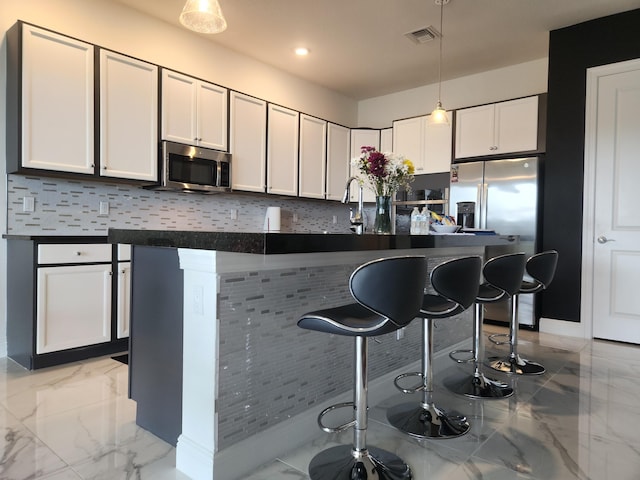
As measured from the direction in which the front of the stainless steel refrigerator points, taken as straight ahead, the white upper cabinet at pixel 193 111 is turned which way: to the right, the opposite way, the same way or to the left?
to the left

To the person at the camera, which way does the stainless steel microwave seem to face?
facing the viewer and to the right of the viewer

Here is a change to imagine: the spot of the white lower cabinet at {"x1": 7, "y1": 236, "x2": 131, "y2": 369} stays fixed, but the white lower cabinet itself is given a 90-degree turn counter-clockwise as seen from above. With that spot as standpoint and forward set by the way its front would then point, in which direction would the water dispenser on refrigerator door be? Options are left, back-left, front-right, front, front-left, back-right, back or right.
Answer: front-right

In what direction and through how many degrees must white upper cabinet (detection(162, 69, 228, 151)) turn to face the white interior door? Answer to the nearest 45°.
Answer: approximately 45° to its left

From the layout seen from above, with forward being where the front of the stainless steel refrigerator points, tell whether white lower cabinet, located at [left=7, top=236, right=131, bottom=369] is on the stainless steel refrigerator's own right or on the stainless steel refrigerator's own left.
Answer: on the stainless steel refrigerator's own right

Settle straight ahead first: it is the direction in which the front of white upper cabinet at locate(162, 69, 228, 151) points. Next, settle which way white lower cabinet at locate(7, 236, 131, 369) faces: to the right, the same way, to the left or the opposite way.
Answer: the same way

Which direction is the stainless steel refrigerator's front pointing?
toward the camera

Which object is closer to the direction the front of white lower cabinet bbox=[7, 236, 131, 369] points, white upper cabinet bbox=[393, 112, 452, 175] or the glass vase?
the glass vase

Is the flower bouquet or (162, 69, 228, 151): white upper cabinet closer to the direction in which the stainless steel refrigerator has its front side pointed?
the flower bouquet

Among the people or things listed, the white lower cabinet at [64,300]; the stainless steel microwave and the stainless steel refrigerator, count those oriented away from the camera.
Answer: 0

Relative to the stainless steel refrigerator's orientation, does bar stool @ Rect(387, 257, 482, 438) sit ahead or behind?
ahead

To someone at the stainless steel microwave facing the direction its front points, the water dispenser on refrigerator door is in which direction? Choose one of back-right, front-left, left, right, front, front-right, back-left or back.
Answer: front-left

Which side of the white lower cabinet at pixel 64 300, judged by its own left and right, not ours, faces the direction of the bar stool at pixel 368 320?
front

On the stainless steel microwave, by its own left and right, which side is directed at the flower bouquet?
front

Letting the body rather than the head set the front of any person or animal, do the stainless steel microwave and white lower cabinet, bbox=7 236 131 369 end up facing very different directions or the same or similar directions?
same or similar directions

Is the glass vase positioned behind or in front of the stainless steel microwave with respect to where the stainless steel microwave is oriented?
in front

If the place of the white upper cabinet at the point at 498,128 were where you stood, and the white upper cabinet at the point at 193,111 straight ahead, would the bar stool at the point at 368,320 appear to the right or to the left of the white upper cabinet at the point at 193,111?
left

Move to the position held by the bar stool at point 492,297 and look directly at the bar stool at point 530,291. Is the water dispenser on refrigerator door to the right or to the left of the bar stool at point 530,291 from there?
left

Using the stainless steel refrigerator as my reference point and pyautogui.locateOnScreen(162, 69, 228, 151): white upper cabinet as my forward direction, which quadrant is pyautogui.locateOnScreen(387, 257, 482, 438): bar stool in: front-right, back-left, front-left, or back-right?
front-left
